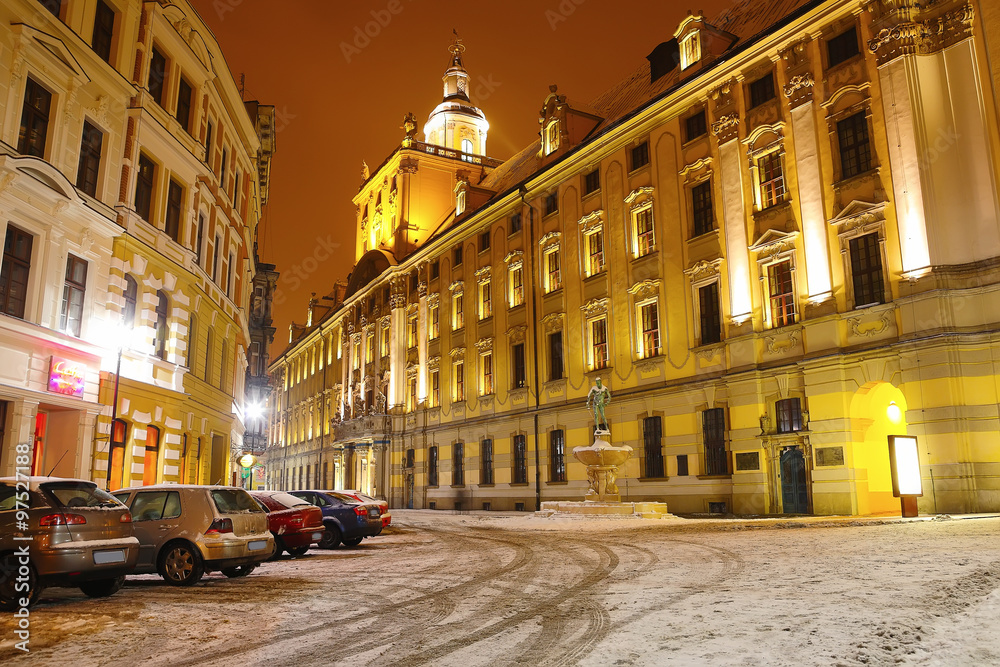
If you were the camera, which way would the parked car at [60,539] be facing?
facing away from the viewer and to the left of the viewer

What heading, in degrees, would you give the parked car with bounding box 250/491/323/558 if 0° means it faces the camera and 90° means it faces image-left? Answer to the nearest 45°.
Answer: approximately 135°

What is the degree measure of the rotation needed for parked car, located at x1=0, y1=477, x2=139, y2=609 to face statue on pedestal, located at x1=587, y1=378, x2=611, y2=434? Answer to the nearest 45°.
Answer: approximately 90° to its right

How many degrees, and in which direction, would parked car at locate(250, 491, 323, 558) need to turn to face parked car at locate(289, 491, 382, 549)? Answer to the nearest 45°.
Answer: approximately 90° to its right

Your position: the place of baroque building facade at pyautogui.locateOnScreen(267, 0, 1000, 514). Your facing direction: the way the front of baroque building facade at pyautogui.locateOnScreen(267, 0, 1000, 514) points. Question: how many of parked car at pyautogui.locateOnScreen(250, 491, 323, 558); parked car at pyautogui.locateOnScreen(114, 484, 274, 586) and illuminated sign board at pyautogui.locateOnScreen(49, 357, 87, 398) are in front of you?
3

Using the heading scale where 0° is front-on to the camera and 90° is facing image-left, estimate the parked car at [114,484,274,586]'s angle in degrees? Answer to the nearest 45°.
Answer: approximately 135°

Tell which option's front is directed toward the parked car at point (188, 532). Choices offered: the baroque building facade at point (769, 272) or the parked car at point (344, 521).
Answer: the baroque building facade

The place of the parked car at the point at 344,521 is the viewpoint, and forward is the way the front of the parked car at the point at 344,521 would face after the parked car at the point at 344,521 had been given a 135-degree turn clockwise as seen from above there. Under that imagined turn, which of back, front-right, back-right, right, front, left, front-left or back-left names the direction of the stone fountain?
front-left

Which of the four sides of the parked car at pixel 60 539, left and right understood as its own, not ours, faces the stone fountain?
right

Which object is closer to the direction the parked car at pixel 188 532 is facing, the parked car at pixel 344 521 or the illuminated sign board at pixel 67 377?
the illuminated sign board

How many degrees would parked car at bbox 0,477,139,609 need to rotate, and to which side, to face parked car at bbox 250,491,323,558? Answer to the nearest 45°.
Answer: approximately 90° to its right

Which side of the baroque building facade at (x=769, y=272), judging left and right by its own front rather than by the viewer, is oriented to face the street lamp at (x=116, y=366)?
front

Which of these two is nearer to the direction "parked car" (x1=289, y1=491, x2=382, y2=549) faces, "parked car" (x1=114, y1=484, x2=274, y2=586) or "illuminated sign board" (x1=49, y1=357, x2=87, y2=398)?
the illuminated sign board
